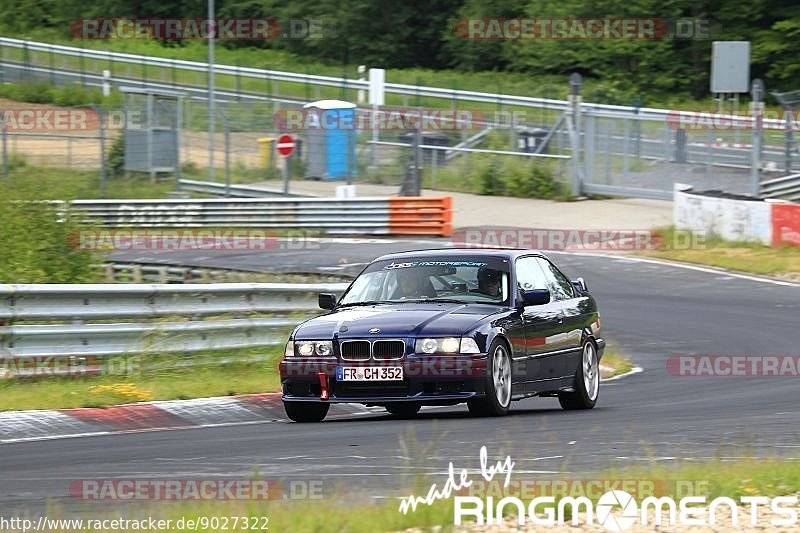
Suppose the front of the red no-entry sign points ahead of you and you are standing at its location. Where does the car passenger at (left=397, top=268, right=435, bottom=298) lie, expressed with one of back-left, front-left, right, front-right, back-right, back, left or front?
front

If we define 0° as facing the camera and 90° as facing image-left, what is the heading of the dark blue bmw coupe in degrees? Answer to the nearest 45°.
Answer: approximately 45°

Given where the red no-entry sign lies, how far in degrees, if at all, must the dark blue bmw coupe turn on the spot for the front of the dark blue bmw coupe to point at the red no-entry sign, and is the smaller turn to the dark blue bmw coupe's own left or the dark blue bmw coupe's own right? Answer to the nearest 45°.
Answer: approximately 135° to the dark blue bmw coupe's own right

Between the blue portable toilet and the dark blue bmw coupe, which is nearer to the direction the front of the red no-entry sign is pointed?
the dark blue bmw coupe

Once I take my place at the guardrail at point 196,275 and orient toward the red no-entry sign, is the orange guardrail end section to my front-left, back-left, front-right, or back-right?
front-right

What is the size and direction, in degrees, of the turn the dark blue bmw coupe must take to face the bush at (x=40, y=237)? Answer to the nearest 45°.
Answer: approximately 90° to its right

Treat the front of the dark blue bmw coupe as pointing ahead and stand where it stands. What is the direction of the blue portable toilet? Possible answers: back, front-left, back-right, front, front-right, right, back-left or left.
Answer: back-right

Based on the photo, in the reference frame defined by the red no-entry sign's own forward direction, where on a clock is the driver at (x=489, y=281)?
The driver is roughly at 12 o'clock from the red no-entry sign.

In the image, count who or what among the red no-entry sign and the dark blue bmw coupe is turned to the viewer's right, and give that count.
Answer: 0

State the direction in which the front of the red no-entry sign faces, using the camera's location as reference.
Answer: facing the viewer

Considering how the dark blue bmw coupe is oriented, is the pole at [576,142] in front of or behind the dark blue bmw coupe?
behind

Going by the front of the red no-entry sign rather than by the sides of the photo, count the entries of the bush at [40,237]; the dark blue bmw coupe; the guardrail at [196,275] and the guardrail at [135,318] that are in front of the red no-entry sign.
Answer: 4

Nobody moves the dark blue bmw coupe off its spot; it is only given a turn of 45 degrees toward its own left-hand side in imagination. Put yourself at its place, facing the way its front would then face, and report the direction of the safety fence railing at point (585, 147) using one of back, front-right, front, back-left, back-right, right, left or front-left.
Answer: back

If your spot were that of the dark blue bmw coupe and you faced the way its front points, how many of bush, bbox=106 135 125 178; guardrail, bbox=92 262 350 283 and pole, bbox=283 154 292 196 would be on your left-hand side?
0

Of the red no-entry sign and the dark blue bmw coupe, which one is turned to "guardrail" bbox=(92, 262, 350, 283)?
the red no-entry sign

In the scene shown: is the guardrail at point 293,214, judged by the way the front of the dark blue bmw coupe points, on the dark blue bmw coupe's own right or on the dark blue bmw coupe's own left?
on the dark blue bmw coupe's own right

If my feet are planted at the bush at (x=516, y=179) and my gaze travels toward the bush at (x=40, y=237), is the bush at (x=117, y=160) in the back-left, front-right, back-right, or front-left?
front-right
